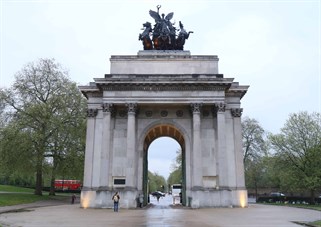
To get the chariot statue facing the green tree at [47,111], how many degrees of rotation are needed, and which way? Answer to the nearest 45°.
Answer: approximately 90° to its right

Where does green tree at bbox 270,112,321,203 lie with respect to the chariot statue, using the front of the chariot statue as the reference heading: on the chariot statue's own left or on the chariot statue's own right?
on the chariot statue's own left

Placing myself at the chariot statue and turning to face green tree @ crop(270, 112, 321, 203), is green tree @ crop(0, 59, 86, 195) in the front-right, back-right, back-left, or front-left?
back-left

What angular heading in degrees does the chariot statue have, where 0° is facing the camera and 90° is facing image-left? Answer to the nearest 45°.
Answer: approximately 0°
